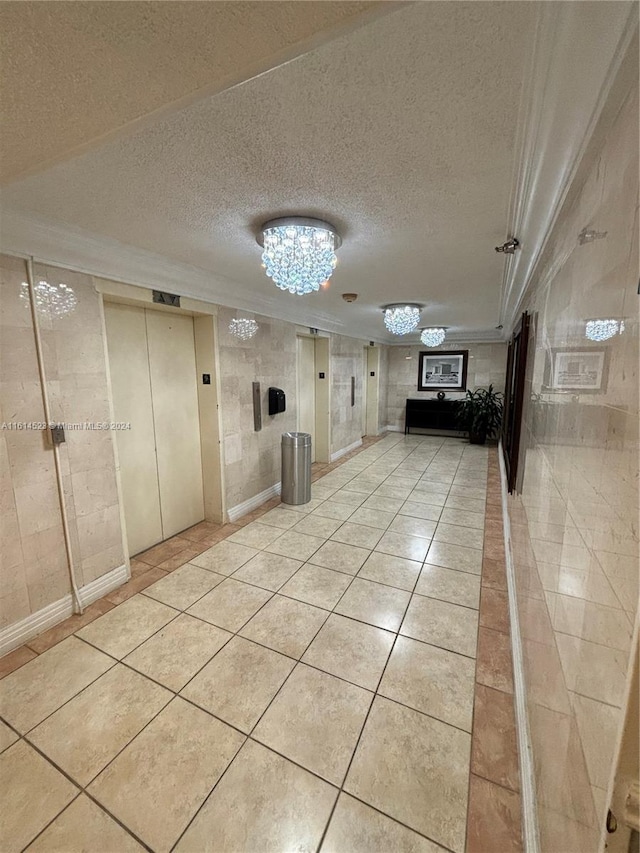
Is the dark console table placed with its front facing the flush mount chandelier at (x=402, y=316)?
yes

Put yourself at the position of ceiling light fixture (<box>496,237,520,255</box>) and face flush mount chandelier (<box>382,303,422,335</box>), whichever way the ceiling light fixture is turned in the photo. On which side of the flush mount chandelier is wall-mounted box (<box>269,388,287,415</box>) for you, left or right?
left

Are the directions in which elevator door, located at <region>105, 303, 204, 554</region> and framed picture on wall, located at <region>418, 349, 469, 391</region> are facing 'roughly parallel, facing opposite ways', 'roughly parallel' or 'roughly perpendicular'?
roughly perpendicular

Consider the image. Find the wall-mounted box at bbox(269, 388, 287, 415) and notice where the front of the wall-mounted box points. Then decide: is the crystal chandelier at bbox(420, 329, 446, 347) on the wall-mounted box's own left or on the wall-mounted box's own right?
on the wall-mounted box's own left

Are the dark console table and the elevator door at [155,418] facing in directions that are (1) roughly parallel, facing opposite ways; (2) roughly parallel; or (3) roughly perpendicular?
roughly perpendicular

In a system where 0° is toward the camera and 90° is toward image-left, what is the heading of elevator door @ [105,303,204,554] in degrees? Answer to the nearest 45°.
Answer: approximately 315°

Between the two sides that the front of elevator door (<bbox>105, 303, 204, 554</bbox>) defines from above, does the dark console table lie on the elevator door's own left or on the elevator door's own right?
on the elevator door's own left

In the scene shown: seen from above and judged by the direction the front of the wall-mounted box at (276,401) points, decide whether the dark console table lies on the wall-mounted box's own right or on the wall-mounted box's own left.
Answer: on the wall-mounted box's own left
